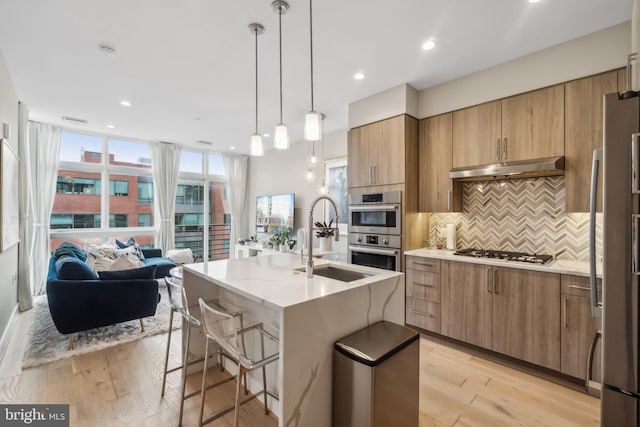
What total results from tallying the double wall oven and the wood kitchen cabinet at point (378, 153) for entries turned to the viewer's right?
0

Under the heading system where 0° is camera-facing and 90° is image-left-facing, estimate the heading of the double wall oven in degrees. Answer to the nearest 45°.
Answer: approximately 45°

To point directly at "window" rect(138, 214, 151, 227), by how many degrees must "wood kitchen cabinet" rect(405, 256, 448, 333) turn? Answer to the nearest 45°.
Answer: approximately 45° to its right

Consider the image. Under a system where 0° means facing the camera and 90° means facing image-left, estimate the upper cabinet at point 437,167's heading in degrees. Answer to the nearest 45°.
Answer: approximately 45°

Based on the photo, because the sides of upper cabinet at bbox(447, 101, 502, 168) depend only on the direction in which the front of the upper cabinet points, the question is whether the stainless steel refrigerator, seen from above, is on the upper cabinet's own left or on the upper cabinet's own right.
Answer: on the upper cabinet's own left

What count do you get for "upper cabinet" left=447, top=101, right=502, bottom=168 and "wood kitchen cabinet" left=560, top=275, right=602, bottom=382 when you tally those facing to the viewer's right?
0

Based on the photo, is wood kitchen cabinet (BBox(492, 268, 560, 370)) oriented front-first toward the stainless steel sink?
yes

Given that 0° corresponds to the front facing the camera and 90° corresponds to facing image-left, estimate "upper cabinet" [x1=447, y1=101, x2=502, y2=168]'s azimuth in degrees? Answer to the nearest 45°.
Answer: approximately 45°

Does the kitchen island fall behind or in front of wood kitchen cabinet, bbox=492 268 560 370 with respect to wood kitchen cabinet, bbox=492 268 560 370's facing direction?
in front

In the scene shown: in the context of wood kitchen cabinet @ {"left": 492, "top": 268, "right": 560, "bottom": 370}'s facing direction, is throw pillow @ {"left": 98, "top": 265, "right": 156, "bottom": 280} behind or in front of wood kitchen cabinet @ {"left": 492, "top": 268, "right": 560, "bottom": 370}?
in front
